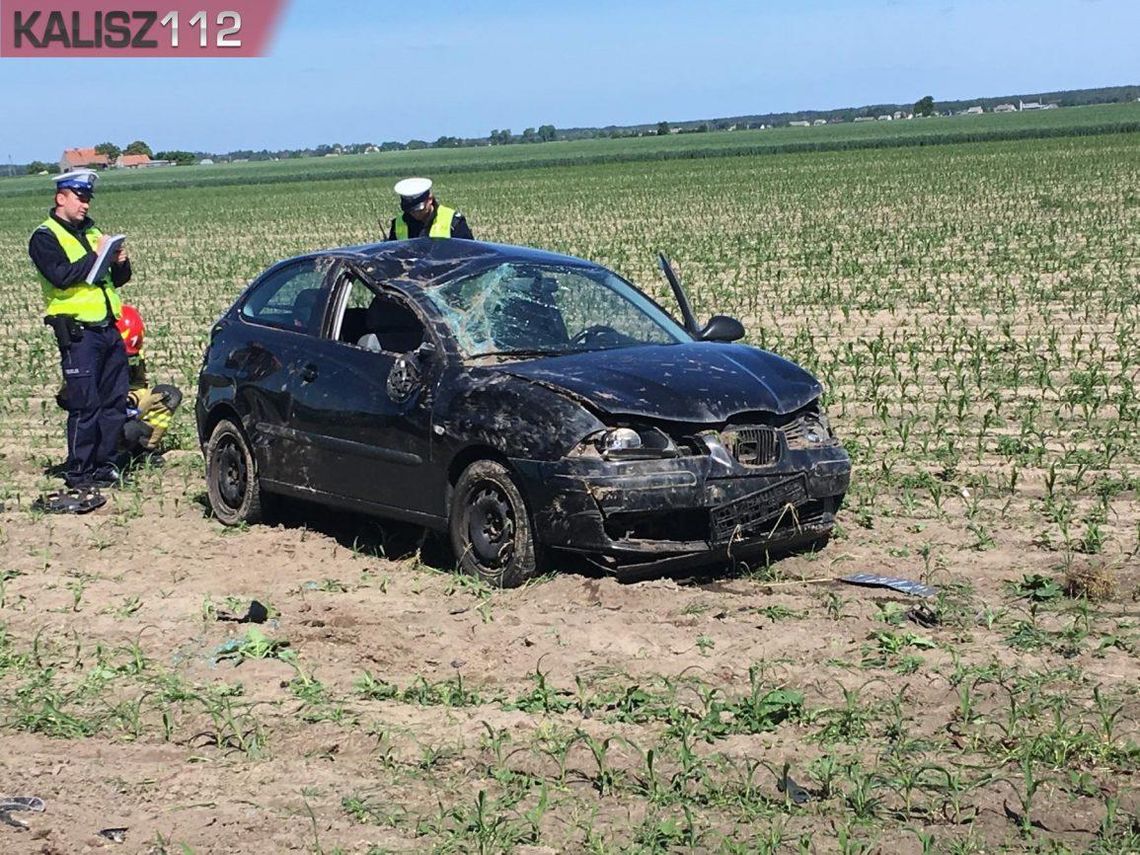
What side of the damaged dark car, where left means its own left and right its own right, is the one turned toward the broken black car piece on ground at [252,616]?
right

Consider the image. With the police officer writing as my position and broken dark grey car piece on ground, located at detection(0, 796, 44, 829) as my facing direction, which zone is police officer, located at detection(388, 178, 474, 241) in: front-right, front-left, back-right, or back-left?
back-left

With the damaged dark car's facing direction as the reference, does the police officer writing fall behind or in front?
behind

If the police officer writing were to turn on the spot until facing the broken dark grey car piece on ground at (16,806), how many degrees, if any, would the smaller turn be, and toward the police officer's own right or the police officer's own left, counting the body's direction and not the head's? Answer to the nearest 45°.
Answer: approximately 45° to the police officer's own right

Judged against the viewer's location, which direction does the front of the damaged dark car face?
facing the viewer and to the right of the viewer

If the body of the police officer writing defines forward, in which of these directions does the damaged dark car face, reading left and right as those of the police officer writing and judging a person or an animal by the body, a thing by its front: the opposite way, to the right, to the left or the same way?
the same way

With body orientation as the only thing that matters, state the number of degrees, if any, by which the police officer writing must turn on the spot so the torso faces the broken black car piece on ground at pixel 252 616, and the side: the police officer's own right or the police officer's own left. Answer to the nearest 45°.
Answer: approximately 45° to the police officer's own right

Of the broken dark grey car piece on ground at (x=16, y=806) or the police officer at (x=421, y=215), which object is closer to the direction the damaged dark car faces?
the broken dark grey car piece on ground

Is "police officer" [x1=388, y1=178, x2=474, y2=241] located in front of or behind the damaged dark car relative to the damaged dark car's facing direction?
behind

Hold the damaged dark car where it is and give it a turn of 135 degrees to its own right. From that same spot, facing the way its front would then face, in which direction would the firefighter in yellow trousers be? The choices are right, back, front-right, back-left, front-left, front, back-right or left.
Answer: front-right

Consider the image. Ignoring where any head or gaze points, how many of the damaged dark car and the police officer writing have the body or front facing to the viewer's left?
0

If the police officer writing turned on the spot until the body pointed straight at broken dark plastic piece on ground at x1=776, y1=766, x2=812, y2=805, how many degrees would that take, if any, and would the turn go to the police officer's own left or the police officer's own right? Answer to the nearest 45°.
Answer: approximately 45° to the police officer's own right

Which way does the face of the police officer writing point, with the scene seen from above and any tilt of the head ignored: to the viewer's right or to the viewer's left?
to the viewer's right

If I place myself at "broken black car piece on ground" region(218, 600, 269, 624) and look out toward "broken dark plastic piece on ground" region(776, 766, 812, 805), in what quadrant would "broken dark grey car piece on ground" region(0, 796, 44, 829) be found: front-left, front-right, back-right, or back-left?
front-right

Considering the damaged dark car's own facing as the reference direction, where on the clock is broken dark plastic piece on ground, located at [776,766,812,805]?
The broken dark plastic piece on ground is roughly at 1 o'clock from the damaged dark car.
